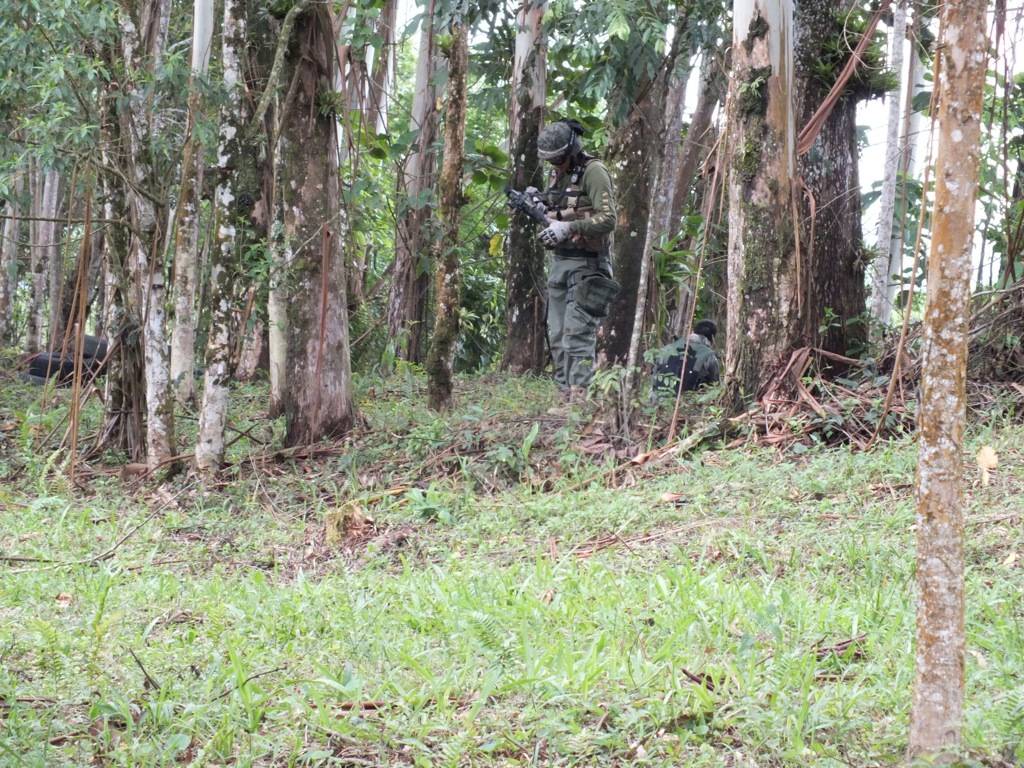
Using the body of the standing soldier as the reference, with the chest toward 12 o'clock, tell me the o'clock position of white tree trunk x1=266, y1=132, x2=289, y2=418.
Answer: The white tree trunk is roughly at 1 o'clock from the standing soldier.

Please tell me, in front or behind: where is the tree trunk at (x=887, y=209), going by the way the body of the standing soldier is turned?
behind

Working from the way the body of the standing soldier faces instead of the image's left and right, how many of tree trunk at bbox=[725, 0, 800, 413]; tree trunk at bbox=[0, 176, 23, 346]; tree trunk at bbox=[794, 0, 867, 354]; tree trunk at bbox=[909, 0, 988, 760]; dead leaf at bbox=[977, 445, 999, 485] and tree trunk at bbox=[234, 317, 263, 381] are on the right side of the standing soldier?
2

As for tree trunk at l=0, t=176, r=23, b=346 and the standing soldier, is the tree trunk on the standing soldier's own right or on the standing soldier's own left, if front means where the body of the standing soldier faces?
on the standing soldier's own right

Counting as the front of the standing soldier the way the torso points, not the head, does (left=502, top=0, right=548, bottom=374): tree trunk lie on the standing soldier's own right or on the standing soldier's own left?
on the standing soldier's own right

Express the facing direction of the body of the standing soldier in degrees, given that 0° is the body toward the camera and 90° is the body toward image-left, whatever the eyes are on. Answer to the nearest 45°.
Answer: approximately 45°

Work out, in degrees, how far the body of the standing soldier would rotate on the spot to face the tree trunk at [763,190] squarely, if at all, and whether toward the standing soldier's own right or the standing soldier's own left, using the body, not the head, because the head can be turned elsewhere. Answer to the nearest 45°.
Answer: approximately 90° to the standing soldier's own left

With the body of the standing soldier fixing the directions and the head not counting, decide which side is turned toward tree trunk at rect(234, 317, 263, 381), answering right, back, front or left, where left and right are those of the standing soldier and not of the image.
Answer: right

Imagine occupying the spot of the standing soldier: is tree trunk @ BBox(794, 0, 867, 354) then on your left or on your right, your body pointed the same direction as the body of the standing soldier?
on your left

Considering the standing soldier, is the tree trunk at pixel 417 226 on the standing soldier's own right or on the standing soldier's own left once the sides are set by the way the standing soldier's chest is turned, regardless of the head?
on the standing soldier's own right

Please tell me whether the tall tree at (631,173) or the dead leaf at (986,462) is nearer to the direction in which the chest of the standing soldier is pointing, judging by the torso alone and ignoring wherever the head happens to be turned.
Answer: the dead leaf
